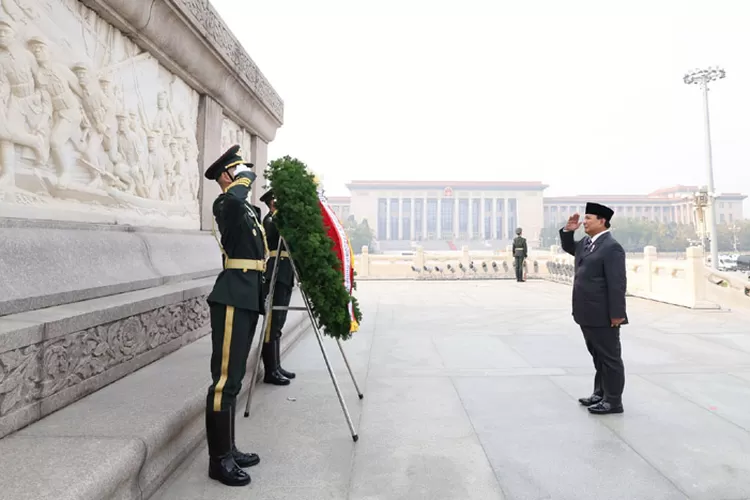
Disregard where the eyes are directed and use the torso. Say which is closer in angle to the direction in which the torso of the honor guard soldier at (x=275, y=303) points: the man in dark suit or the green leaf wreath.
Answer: the man in dark suit

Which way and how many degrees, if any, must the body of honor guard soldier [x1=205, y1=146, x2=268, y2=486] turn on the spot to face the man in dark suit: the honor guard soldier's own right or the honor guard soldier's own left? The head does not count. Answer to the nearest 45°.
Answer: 0° — they already face them

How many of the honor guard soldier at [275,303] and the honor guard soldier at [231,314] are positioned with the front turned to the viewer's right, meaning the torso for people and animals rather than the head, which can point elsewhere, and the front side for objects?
2

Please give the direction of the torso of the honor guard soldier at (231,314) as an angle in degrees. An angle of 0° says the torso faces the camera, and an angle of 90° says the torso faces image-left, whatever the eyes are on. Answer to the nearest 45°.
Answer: approximately 270°

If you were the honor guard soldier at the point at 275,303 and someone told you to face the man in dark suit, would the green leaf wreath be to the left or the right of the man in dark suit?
right

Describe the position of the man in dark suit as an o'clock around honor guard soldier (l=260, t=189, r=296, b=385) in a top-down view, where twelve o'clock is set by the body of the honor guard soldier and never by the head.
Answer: The man in dark suit is roughly at 1 o'clock from the honor guard soldier.

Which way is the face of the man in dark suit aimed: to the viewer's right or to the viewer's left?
to the viewer's left

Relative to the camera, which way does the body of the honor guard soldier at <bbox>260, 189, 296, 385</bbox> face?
to the viewer's right

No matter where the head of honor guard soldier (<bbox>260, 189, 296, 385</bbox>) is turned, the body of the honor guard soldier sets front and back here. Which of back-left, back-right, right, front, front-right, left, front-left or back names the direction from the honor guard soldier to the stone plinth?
back
